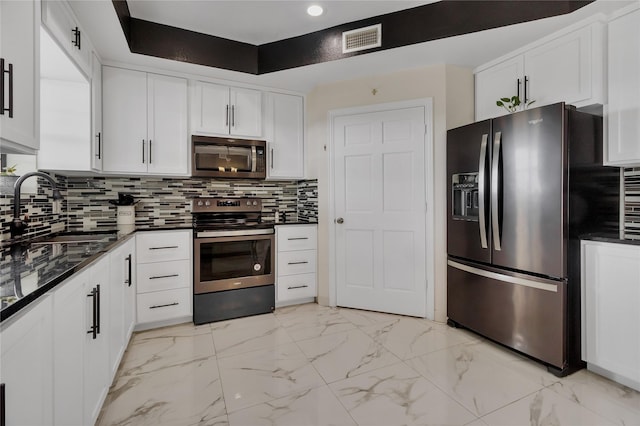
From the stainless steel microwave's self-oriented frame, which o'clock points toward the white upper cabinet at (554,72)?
The white upper cabinet is roughly at 10 o'clock from the stainless steel microwave.

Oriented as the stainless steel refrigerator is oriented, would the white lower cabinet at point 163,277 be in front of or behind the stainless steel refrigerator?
in front

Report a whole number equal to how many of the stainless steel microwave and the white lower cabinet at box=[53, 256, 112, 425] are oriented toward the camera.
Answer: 1

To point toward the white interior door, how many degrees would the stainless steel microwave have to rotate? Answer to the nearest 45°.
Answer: approximately 90° to its left

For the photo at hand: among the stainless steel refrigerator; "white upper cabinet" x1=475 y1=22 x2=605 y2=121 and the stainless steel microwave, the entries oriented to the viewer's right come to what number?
0

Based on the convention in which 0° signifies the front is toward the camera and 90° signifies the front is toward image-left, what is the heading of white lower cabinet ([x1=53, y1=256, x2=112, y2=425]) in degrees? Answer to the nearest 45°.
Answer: approximately 270°

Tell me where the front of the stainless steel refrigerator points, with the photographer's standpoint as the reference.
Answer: facing the viewer and to the left of the viewer

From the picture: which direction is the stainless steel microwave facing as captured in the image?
toward the camera

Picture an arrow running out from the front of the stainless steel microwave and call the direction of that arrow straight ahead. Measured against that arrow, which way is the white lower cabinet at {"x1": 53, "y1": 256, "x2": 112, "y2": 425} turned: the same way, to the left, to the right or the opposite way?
to the left

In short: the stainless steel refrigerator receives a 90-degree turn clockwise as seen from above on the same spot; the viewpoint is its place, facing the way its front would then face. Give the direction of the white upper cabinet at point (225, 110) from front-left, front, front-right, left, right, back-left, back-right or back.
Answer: front-left

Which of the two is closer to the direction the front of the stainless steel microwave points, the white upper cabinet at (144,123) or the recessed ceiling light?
the recessed ceiling light
